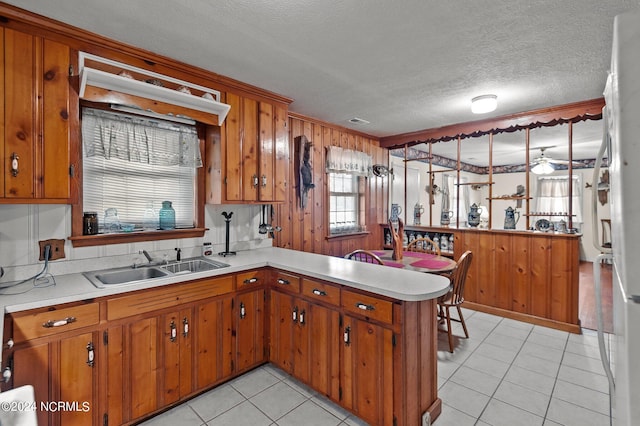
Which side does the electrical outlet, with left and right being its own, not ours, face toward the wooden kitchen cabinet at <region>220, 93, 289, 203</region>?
left

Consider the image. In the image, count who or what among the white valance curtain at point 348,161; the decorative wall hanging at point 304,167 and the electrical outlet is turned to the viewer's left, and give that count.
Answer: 0

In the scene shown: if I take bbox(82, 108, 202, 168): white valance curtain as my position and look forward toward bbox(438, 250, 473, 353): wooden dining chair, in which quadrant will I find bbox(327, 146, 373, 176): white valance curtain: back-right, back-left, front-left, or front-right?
front-left

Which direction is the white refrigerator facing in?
to the viewer's left

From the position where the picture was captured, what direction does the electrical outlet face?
facing the viewer

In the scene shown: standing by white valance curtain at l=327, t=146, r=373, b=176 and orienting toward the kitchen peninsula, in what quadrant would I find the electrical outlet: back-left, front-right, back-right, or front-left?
front-right

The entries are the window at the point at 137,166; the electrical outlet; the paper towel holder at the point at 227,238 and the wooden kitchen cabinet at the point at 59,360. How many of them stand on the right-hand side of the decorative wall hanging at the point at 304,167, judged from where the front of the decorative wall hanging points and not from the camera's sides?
4

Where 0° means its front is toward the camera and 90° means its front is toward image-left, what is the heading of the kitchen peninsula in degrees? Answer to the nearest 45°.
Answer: approximately 45°

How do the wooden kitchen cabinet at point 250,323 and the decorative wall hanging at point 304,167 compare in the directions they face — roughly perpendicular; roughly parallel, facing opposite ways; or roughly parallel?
roughly parallel

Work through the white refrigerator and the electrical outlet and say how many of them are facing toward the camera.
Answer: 1

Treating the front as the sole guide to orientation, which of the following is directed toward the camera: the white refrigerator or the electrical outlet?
the electrical outlet

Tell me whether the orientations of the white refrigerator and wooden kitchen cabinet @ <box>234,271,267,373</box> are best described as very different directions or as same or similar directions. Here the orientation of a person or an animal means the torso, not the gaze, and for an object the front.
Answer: very different directions
